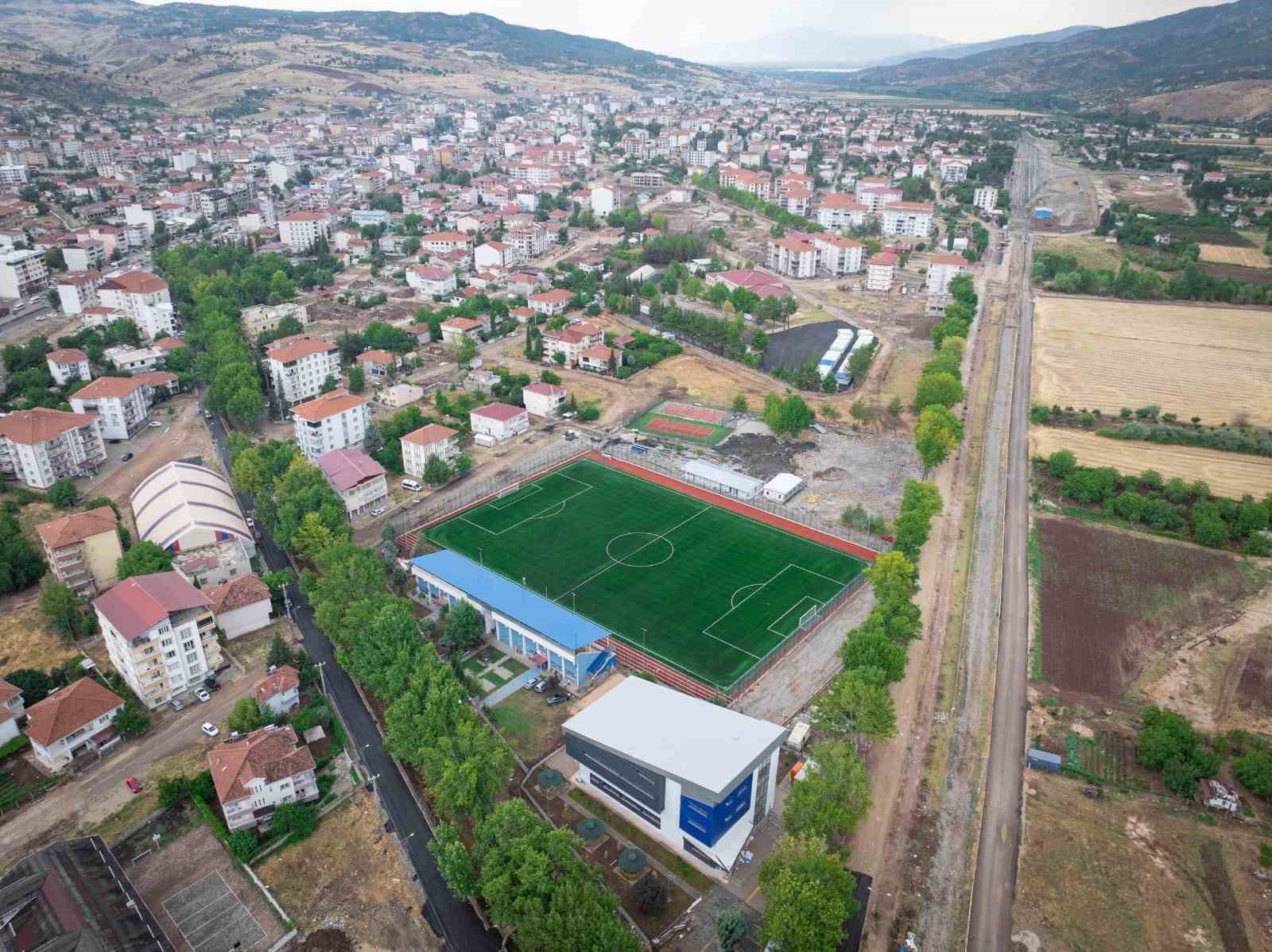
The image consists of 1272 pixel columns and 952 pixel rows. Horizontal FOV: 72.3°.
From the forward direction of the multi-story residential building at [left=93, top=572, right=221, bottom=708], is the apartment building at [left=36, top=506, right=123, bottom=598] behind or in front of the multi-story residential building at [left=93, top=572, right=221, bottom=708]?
behind

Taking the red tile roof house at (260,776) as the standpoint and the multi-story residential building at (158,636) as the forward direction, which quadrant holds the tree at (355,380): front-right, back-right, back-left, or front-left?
front-right

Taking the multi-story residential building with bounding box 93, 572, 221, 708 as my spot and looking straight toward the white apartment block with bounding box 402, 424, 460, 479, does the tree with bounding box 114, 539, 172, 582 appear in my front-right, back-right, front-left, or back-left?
front-left

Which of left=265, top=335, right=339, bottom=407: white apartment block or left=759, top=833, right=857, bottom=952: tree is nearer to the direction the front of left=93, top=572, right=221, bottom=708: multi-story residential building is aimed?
the tree

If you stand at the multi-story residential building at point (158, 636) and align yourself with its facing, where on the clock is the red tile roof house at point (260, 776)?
The red tile roof house is roughly at 1 o'clock from the multi-story residential building.

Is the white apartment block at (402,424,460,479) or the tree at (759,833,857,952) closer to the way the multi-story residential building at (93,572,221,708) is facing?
the tree

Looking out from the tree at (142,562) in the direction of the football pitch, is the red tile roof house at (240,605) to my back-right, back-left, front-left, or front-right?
front-right

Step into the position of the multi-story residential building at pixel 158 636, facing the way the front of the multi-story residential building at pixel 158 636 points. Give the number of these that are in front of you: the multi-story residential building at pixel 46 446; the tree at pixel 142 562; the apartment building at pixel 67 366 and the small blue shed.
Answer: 1

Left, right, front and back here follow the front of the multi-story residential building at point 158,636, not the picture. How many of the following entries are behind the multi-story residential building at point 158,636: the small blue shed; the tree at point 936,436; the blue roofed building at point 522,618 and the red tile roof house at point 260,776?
0

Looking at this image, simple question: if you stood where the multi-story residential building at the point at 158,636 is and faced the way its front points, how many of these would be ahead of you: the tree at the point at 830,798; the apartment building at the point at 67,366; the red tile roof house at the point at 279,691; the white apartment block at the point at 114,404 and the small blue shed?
3

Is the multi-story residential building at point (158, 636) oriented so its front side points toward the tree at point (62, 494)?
no

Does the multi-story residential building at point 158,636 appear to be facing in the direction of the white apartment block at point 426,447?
no

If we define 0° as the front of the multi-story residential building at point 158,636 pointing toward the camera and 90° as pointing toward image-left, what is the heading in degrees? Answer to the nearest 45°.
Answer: approximately 315°

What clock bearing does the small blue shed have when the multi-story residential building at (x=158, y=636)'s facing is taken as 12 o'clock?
The small blue shed is roughly at 12 o'clock from the multi-story residential building.

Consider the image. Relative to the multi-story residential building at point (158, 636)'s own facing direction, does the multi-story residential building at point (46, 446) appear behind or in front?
behind

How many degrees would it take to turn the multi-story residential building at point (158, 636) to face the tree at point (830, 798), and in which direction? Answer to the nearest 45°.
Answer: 0° — it already faces it

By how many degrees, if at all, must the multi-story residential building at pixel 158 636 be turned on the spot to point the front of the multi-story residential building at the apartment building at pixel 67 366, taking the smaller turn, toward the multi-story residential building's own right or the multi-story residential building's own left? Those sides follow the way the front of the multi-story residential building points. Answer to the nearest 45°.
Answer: approximately 135° to the multi-story residential building's own left

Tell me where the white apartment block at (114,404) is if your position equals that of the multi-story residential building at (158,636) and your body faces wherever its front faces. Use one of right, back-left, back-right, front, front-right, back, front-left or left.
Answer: back-left
